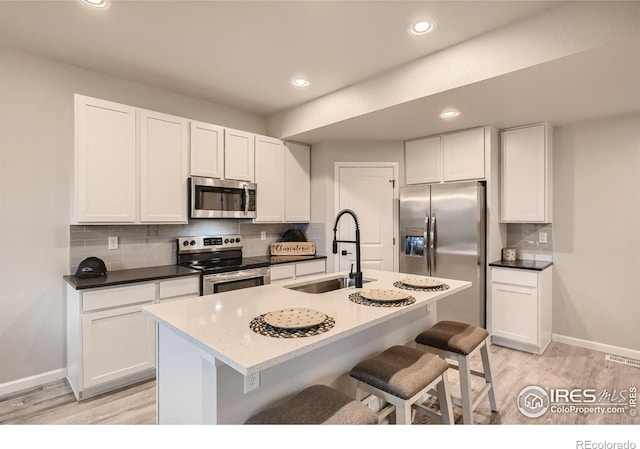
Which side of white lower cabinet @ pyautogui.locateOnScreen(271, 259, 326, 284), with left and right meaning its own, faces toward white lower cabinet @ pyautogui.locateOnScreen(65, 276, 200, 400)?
right

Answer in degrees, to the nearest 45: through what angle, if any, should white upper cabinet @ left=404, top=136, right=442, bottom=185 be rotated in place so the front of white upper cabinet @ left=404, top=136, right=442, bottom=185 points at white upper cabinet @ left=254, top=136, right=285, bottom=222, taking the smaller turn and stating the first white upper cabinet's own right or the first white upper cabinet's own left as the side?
approximately 45° to the first white upper cabinet's own right

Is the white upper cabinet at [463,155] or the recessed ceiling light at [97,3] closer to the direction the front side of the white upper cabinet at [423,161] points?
the recessed ceiling light

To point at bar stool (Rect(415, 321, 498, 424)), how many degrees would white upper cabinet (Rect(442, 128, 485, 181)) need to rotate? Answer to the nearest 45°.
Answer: approximately 45° to its left

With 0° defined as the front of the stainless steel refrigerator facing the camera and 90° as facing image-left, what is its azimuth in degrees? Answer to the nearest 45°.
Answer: approximately 45°

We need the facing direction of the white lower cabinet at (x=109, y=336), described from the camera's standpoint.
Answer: facing the viewer

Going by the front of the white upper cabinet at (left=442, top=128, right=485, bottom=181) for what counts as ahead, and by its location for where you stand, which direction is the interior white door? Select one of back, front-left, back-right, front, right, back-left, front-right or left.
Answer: front-right

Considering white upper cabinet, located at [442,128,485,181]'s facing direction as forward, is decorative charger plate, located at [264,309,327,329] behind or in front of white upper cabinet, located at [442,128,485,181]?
in front

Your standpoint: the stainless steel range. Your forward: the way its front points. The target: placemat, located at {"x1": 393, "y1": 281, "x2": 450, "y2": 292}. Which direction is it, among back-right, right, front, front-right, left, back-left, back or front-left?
front

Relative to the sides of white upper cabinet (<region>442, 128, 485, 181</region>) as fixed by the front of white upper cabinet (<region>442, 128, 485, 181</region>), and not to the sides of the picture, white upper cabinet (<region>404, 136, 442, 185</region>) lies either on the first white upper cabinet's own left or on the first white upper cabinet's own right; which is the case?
on the first white upper cabinet's own right

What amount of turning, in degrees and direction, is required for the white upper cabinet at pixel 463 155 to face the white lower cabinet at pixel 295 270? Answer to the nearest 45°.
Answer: approximately 45° to its right
